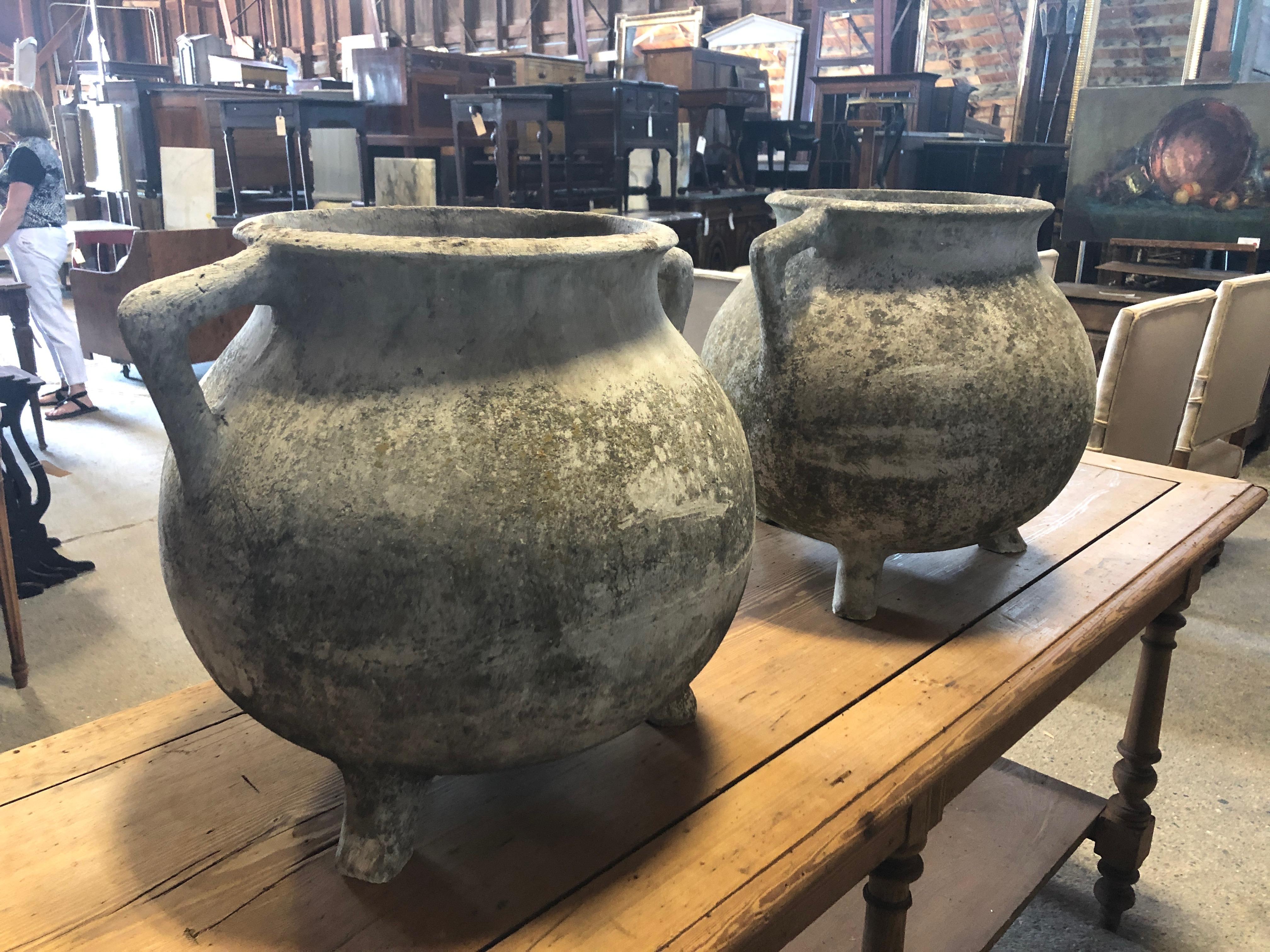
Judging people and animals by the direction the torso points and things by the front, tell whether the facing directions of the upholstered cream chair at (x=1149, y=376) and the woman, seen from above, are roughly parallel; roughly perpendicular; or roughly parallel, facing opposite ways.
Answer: roughly perpendicular

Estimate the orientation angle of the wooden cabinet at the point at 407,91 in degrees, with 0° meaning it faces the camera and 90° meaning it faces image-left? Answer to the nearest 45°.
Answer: approximately 315°

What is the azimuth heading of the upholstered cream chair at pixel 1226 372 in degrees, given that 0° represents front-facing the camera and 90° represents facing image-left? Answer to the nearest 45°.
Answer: approximately 135°

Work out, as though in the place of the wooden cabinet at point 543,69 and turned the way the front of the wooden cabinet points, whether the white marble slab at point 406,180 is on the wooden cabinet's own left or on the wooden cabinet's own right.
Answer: on the wooden cabinet's own right

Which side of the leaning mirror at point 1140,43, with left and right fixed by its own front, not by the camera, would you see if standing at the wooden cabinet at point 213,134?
right

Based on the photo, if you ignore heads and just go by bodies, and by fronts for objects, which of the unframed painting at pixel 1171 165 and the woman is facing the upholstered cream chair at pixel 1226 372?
the unframed painting

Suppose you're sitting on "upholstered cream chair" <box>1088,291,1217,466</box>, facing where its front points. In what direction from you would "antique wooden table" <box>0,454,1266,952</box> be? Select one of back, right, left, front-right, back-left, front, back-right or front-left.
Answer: back-left

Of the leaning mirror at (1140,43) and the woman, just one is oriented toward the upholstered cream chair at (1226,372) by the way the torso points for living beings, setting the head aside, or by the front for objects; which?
the leaning mirror

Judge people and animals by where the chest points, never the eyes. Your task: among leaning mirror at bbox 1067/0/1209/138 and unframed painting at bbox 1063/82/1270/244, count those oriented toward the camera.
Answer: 2
